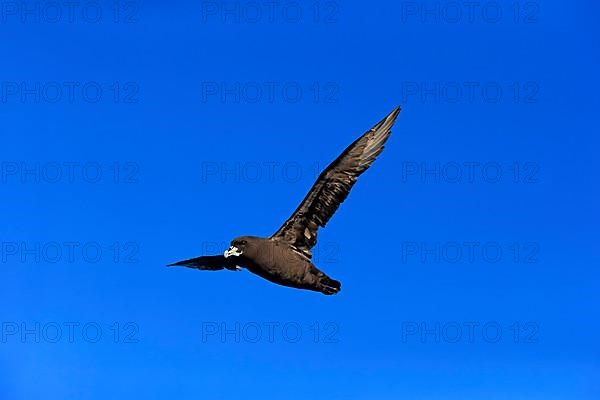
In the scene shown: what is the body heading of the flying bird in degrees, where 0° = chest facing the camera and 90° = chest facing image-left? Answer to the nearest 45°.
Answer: approximately 45°
